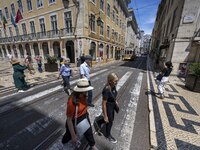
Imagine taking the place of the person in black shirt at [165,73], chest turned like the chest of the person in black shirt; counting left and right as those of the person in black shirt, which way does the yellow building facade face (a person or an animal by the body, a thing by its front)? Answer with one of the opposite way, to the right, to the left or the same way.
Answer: to the left

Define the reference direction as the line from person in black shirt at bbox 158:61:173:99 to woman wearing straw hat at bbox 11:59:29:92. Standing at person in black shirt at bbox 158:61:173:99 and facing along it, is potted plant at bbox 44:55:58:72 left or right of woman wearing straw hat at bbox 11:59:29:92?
right

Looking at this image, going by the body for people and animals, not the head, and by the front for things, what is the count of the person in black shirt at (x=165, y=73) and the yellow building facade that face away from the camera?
0

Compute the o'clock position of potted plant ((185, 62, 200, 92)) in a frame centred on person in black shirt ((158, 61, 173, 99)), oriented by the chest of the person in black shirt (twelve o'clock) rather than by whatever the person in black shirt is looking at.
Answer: The potted plant is roughly at 4 o'clock from the person in black shirt.

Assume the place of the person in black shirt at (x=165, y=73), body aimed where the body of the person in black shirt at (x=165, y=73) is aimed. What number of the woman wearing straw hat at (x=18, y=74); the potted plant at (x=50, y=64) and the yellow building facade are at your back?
0

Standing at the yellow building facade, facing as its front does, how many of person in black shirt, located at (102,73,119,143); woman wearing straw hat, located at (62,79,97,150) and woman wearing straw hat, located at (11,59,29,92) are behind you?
0

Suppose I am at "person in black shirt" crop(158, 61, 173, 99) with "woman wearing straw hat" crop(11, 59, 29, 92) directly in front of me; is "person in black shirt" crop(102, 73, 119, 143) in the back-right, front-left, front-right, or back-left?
front-left

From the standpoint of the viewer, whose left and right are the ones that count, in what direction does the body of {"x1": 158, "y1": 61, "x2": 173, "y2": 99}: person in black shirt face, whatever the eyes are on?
facing to the left of the viewer

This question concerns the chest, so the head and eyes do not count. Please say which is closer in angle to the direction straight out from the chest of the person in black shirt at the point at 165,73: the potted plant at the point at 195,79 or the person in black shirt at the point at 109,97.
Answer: the person in black shirt

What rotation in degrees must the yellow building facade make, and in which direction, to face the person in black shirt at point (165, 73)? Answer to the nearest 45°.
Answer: approximately 45° to its left
